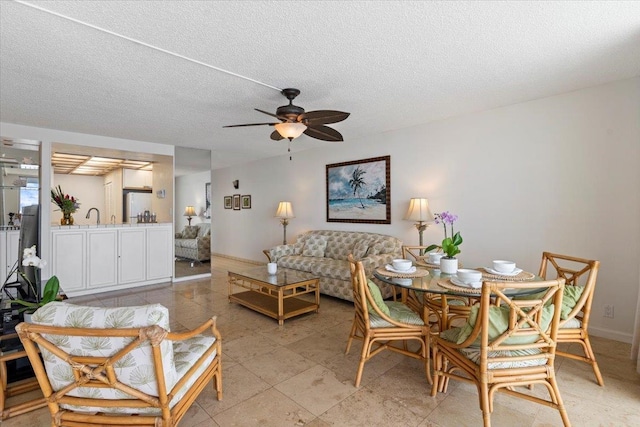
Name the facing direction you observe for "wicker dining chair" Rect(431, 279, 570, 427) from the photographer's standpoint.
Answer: facing away from the viewer and to the left of the viewer

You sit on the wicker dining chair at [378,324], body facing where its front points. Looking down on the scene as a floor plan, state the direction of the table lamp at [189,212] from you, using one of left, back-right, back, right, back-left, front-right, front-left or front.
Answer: back-left

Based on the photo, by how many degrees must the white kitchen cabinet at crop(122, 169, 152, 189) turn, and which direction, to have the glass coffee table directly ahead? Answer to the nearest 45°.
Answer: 0° — it already faces it

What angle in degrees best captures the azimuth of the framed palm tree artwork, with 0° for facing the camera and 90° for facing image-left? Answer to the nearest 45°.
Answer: approximately 45°

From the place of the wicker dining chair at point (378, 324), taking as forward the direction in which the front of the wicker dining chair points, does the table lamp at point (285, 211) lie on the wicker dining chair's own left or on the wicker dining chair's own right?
on the wicker dining chair's own left

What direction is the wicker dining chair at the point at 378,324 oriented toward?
to the viewer's right

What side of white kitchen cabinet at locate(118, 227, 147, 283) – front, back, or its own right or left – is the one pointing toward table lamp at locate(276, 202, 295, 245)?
left
